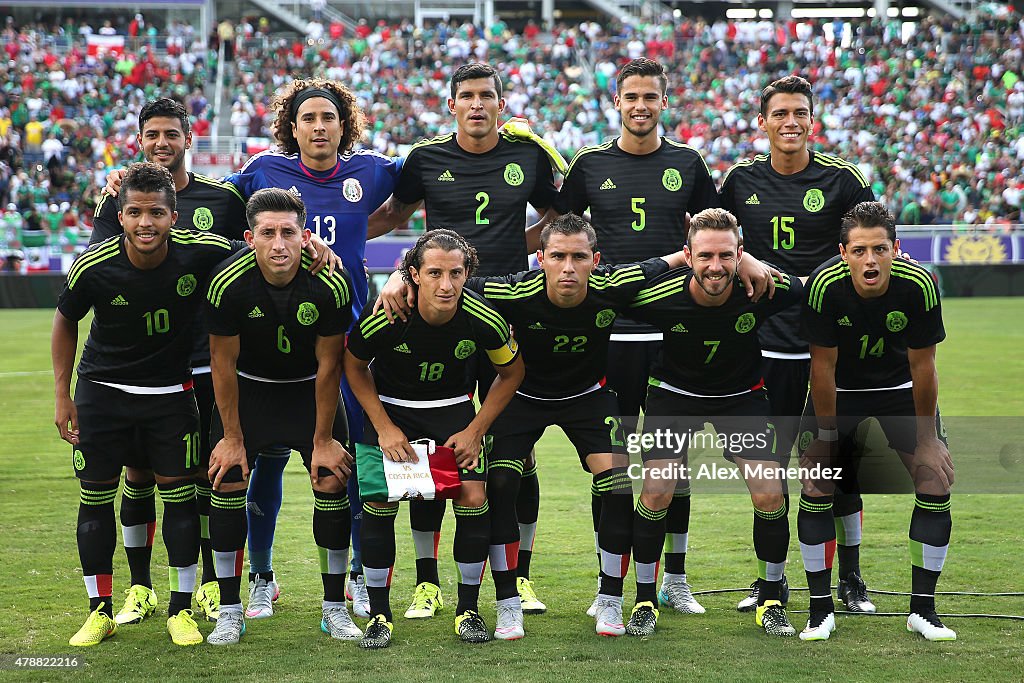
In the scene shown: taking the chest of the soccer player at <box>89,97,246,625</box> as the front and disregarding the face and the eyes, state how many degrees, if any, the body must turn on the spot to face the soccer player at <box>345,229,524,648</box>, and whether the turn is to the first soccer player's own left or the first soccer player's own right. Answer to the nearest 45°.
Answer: approximately 45° to the first soccer player's own left

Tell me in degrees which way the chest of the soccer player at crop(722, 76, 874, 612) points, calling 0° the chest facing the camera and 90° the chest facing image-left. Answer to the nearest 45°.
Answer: approximately 0°

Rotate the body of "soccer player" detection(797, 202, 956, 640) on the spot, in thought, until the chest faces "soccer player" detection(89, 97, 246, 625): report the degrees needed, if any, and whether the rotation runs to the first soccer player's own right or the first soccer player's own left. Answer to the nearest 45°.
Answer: approximately 90° to the first soccer player's own right

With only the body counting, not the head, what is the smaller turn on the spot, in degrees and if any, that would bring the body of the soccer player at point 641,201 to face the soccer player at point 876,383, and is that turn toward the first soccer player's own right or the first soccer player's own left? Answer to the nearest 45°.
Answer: approximately 45° to the first soccer player's own left

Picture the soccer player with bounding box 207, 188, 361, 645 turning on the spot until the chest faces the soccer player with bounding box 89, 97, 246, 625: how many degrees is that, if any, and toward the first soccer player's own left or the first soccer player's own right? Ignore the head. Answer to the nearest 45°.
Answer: approximately 135° to the first soccer player's own right

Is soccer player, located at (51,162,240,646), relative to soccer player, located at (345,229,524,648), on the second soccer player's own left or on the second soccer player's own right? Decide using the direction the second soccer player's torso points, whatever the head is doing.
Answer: on the second soccer player's own right

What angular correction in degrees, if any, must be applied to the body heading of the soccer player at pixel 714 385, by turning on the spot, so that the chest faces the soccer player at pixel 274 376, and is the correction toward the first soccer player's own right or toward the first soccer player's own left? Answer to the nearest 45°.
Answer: approximately 90° to the first soccer player's own right

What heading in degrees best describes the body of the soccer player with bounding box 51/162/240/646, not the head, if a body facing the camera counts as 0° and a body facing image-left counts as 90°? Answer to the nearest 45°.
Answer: approximately 0°

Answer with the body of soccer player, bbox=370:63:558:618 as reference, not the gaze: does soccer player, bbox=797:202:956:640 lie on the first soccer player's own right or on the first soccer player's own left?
on the first soccer player's own left

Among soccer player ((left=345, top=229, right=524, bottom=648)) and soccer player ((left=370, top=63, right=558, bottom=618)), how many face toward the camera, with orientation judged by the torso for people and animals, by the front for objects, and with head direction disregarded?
2
